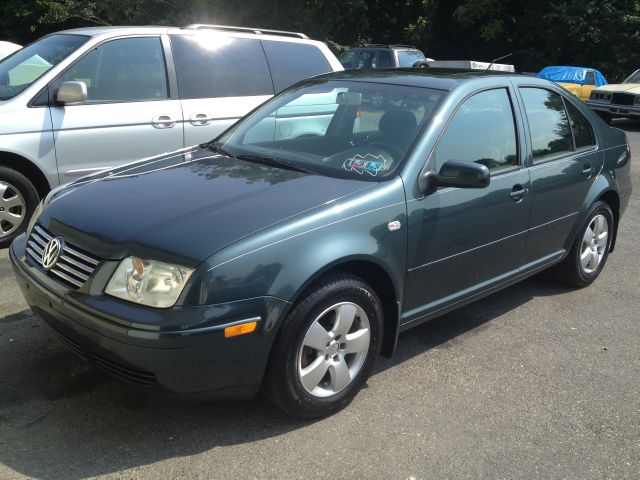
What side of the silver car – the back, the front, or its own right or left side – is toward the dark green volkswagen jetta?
left

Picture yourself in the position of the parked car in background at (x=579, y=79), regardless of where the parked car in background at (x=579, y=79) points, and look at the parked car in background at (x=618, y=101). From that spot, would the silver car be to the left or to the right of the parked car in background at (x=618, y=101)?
right

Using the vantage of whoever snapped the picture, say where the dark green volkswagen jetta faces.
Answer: facing the viewer and to the left of the viewer

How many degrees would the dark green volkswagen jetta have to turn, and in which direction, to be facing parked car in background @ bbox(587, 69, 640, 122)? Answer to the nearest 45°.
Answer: approximately 180°

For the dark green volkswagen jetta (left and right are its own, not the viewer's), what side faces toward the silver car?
right

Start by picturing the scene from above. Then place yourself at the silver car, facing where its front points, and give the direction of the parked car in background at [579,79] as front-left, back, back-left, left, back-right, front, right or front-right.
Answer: back

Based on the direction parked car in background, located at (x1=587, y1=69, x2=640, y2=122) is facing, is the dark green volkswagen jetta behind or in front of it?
in front
